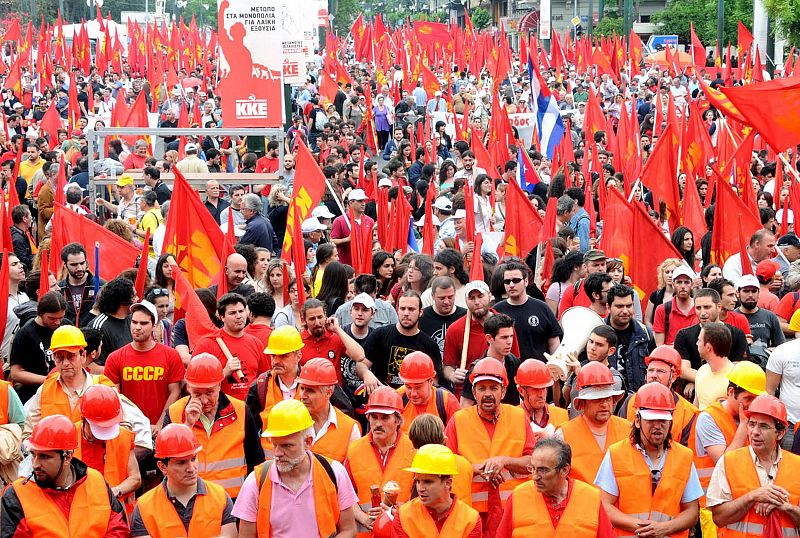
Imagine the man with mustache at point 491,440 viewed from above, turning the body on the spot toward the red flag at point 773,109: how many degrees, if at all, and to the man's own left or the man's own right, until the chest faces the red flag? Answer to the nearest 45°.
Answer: approximately 135° to the man's own left

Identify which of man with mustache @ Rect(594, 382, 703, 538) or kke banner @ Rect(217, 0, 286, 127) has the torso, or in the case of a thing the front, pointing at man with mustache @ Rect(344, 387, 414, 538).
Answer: the kke banner

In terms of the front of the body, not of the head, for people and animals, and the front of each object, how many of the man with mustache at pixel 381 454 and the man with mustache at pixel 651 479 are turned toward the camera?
2

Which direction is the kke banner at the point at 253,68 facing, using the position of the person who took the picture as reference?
facing the viewer

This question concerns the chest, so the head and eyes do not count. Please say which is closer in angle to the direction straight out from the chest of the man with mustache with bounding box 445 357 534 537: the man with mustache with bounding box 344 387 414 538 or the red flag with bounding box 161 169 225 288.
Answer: the man with mustache

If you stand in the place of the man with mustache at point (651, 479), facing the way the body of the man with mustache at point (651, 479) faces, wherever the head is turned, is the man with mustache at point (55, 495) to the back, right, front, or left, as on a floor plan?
right

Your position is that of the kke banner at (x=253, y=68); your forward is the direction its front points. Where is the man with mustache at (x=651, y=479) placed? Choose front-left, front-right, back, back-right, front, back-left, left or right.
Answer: front

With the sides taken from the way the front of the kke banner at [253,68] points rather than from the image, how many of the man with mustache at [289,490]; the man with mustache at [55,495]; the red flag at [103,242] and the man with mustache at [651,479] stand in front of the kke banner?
4

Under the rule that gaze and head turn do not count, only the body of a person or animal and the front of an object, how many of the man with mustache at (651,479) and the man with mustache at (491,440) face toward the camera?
2

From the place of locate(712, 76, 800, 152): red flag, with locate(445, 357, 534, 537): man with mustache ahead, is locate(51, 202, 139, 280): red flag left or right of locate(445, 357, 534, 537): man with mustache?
right

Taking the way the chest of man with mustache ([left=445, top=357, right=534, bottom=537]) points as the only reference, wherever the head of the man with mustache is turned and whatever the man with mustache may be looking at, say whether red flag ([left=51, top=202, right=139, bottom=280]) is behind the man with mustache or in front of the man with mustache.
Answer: behind

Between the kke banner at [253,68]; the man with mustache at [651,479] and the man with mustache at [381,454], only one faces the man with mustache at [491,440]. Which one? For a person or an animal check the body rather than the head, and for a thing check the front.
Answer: the kke banner

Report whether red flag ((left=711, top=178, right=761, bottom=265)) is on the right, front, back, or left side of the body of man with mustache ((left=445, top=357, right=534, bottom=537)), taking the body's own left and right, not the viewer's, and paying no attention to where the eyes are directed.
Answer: back

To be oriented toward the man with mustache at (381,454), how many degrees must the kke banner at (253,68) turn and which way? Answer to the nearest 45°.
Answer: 0° — it already faces them

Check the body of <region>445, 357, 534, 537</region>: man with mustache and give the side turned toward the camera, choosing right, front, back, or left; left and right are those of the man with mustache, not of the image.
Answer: front
